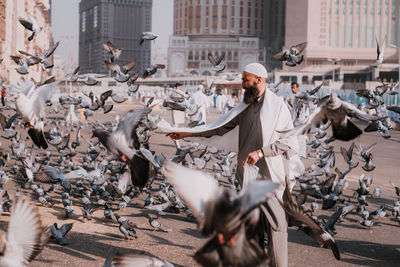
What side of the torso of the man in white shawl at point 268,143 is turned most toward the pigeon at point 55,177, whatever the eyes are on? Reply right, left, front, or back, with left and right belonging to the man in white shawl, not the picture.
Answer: right

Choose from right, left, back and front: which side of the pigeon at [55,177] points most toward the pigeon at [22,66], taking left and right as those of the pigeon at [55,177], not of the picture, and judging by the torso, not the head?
right

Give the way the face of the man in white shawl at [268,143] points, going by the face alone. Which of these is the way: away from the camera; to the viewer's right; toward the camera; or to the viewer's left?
to the viewer's left

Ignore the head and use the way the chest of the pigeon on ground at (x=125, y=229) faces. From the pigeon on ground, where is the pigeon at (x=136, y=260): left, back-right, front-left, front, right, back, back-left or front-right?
left

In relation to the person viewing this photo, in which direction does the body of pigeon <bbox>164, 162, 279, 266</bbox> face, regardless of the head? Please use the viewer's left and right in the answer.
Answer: facing the viewer

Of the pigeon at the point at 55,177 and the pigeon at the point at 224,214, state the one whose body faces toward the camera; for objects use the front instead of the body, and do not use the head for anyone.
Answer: the pigeon at the point at 224,214
